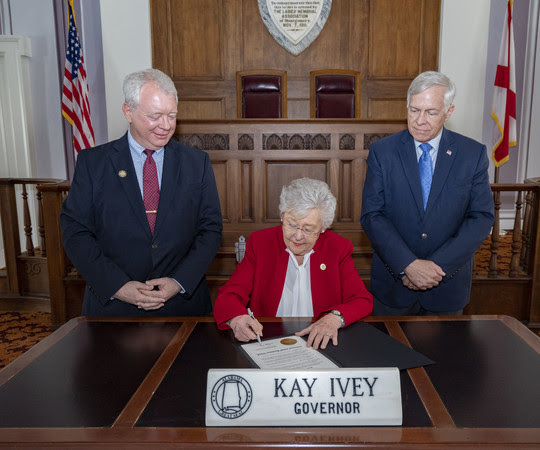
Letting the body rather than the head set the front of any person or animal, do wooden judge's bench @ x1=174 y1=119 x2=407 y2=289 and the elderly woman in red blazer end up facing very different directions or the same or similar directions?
same or similar directions

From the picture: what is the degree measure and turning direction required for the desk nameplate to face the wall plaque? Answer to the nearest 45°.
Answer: approximately 180°

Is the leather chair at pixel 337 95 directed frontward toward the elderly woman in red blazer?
yes

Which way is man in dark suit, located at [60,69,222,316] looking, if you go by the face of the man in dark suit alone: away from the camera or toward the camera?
toward the camera

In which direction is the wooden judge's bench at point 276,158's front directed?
toward the camera

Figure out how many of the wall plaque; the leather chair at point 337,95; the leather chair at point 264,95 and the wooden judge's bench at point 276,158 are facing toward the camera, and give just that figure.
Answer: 4

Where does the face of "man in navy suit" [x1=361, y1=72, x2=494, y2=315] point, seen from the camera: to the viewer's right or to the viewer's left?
to the viewer's left

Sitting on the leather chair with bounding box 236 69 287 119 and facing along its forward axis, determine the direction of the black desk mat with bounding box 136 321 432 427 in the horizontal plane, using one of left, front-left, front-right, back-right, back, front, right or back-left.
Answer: front

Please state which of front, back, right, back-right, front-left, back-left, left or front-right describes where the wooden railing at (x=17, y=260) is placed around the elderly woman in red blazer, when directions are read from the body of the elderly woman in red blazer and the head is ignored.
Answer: back-right

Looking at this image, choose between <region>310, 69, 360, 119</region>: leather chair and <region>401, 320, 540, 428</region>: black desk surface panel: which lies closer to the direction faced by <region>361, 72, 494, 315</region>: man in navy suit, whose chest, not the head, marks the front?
the black desk surface panel

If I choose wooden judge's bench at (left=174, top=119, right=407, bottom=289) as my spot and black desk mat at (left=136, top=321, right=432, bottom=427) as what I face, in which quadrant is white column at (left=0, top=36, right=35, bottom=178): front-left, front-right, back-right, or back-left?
back-right

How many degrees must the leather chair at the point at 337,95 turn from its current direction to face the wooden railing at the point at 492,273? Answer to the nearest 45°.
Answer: approximately 45° to its left

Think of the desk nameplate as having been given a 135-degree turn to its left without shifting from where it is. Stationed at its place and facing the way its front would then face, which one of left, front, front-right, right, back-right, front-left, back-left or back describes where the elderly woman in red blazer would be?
front-left

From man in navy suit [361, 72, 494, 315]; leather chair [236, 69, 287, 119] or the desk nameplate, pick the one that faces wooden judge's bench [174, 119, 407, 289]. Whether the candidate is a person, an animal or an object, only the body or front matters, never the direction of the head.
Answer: the leather chair

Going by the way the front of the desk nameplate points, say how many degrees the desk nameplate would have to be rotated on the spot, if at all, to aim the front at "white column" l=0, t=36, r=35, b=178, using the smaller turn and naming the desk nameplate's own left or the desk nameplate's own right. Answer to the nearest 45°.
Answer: approximately 135° to the desk nameplate's own right

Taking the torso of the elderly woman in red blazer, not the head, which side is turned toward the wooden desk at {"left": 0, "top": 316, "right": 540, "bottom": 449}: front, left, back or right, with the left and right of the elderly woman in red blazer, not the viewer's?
front

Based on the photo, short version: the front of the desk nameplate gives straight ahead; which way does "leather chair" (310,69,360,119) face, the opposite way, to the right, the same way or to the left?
the same way
